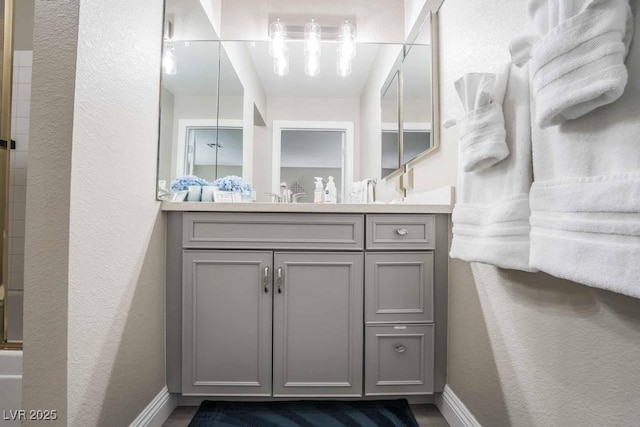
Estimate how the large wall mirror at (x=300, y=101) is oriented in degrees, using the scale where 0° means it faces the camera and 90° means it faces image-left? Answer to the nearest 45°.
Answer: approximately 0°

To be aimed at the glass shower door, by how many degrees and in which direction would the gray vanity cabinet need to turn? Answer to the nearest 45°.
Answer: approximately 90° to its right

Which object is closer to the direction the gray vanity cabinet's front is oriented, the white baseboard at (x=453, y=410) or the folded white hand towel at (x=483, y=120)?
the folded white hand towel

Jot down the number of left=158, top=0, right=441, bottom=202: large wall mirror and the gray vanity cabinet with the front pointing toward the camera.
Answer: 2

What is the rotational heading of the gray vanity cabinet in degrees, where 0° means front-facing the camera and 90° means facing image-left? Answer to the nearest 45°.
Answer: approximately 0°

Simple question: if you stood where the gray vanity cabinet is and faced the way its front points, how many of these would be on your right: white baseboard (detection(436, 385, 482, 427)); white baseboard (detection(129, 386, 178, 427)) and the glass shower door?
2

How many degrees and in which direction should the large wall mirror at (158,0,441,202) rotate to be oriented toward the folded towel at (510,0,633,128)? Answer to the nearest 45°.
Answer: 0° — it already faces it

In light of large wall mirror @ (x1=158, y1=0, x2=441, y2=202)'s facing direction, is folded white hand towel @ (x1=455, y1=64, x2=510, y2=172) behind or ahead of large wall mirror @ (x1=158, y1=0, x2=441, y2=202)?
ahead
